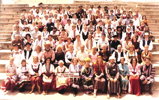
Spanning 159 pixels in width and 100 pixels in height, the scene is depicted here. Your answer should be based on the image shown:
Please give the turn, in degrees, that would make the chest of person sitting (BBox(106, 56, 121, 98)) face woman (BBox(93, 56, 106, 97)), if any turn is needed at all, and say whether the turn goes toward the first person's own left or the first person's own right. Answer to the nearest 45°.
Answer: approximately 90° to the first person's own right

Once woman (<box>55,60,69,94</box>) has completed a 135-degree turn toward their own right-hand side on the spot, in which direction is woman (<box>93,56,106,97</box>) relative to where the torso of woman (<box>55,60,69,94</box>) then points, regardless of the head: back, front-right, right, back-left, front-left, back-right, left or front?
back-right

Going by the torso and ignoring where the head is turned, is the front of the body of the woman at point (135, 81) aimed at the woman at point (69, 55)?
no

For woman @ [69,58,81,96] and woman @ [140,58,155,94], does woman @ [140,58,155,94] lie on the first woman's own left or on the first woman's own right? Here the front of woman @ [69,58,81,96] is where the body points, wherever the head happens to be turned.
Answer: on the first woman's own left

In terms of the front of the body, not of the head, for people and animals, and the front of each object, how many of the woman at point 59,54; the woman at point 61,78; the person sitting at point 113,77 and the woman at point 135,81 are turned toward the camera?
4

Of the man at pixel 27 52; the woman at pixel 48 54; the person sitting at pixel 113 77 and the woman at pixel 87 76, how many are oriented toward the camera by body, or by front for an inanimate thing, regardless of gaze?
4

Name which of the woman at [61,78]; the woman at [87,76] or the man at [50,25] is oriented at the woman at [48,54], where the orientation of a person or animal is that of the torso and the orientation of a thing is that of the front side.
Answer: the man

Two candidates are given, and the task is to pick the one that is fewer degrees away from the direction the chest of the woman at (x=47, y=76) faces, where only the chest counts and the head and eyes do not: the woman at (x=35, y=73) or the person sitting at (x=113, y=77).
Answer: the person sitting

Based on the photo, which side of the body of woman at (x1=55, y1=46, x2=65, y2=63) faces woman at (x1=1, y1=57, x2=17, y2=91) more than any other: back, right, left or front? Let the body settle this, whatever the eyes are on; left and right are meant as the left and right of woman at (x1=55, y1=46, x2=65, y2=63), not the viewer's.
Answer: right

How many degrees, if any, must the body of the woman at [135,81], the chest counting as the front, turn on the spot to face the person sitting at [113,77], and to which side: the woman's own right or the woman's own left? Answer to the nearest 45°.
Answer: approximately 90° to the woman's own right

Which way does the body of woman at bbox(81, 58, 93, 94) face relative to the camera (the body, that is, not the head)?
toward the camera

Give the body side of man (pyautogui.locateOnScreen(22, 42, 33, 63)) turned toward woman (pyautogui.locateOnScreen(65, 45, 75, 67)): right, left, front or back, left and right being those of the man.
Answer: left

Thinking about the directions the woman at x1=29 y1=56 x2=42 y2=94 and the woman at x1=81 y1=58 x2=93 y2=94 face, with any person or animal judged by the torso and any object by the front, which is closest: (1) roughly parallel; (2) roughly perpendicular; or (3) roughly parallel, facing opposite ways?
roughly parallel

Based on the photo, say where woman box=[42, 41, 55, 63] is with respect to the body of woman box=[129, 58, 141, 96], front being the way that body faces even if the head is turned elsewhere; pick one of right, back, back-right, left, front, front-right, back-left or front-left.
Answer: right

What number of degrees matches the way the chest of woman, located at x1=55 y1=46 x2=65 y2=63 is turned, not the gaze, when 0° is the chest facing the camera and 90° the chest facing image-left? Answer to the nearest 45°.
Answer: approximately 0°

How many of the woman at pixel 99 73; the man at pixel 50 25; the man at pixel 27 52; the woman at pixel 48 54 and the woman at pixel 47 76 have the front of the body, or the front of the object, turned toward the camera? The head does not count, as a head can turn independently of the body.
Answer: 5

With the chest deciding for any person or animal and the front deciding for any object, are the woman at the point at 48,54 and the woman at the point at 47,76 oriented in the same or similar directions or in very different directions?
same or similar directions

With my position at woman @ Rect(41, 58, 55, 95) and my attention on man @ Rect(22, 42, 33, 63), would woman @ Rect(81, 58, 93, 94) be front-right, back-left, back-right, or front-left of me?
back-right

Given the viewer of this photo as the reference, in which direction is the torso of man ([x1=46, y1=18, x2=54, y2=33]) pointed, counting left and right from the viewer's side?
facing the viewer

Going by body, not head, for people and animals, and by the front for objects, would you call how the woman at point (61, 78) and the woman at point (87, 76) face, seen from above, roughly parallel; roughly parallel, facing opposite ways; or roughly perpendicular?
roughly parallel

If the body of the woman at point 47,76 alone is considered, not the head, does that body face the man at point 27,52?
no

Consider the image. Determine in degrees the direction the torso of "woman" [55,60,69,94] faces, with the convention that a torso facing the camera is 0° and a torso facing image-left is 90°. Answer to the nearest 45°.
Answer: approximately 0°
